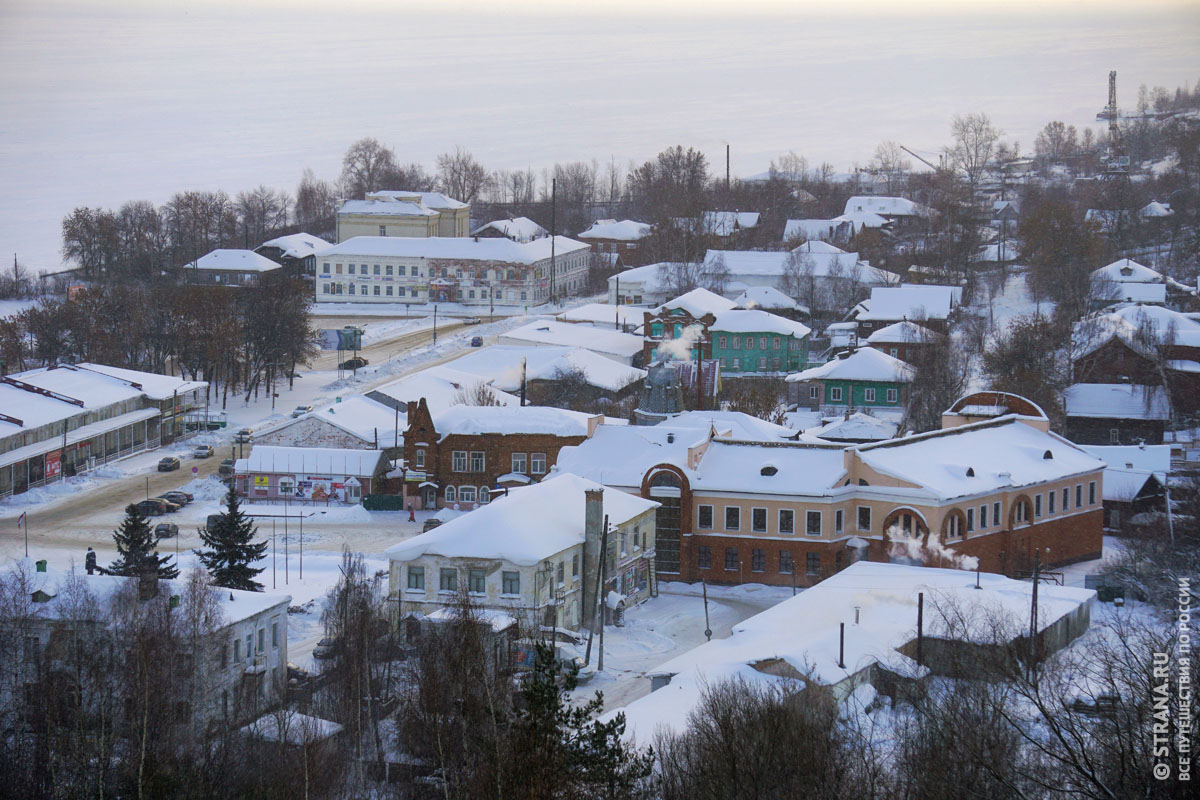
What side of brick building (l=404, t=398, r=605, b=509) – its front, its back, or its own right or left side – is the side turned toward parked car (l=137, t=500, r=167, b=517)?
right

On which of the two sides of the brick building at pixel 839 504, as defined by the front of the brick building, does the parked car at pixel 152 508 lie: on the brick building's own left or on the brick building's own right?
on the brick building's own right

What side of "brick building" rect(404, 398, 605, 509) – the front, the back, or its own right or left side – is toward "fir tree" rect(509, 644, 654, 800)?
front

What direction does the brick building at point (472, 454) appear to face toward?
toward the camera

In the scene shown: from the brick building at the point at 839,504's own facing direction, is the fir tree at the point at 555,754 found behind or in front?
in front

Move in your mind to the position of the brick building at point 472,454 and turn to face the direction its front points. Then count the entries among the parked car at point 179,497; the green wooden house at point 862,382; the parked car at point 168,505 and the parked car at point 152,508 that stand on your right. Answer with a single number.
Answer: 3

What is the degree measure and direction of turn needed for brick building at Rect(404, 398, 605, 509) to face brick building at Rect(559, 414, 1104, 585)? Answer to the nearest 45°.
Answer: approximately 45° to its left

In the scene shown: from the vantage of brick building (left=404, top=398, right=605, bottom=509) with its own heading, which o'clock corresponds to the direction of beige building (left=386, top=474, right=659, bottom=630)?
The beige building is roughly at 12 o'clock from the brick building.

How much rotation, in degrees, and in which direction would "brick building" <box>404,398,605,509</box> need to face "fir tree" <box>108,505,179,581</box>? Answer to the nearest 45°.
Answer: approximately 45° to its right

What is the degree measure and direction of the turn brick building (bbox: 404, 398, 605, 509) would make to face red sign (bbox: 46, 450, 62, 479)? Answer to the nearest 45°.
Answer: approximately 90° to its right

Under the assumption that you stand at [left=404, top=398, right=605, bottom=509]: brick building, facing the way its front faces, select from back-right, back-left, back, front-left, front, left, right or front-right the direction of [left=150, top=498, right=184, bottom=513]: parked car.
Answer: right

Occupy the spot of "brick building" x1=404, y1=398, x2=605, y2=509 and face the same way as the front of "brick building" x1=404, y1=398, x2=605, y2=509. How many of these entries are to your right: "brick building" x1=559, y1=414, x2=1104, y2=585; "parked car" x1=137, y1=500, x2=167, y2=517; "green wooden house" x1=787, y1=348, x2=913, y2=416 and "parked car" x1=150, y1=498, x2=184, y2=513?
2

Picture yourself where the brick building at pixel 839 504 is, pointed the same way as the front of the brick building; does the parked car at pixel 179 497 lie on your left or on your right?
on your right
